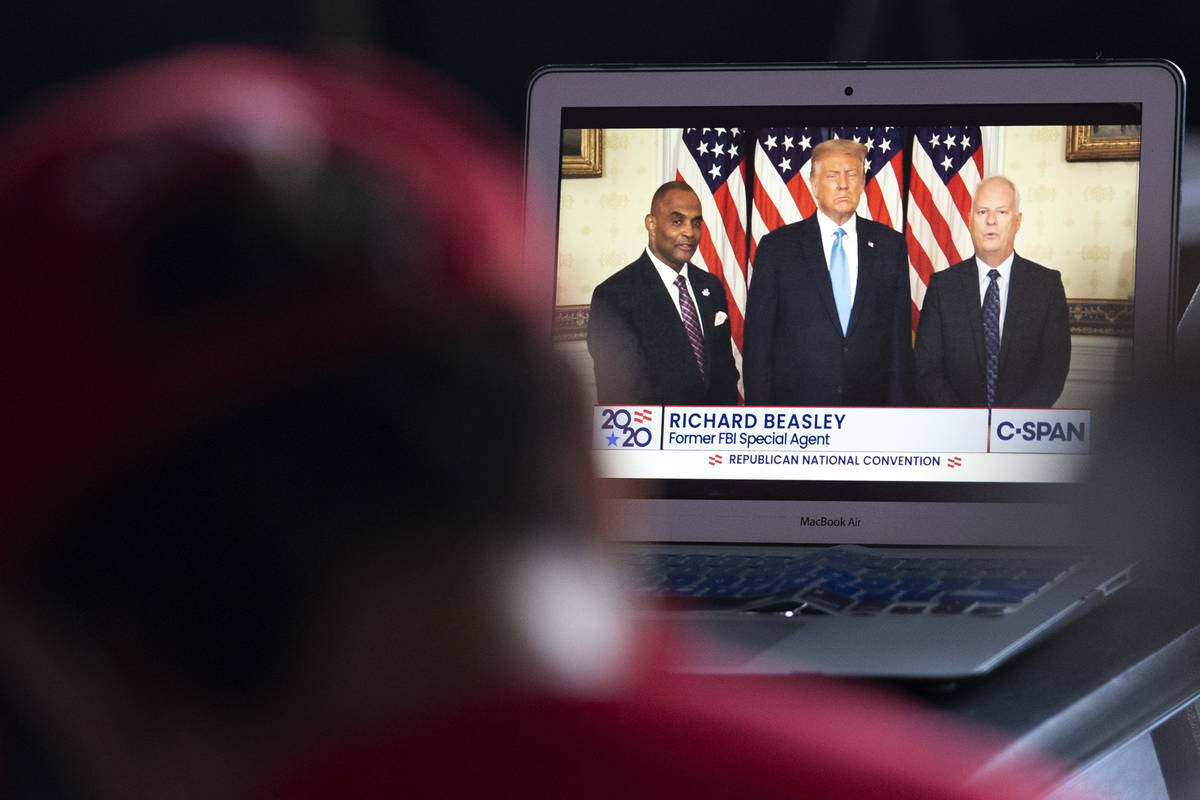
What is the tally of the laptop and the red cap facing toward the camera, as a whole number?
1

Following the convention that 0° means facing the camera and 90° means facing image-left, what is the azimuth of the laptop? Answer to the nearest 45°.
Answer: approximately 0°

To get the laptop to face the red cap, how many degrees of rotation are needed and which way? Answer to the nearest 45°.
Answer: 0° — it already faces it

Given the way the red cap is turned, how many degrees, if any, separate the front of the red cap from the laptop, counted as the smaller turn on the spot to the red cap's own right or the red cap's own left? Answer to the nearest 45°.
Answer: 0° — it already faces it

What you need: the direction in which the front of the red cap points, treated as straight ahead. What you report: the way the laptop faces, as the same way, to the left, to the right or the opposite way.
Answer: the opposite way

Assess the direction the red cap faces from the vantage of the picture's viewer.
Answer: facing away from the viewer and to the right of the viewer
